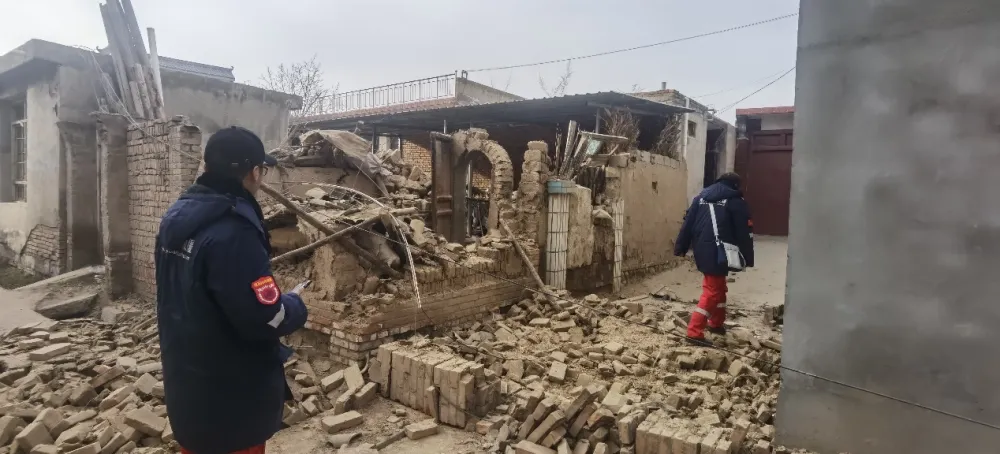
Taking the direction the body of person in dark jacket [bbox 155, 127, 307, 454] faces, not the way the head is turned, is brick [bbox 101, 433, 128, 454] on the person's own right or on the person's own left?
on the person's own left

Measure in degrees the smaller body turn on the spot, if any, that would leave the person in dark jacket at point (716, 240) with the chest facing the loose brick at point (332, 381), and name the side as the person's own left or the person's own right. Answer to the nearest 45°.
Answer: approximately 180°

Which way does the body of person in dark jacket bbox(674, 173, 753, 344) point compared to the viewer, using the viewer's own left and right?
facing away from the viewer and to the right of the viewer

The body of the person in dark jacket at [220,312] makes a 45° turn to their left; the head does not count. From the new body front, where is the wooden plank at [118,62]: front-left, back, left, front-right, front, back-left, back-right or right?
front

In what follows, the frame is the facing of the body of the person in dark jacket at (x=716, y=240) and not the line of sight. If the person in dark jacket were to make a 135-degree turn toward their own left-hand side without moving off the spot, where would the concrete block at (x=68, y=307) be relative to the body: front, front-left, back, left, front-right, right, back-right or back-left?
front

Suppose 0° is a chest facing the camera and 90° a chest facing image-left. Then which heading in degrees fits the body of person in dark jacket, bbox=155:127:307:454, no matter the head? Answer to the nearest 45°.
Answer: approximately 225°

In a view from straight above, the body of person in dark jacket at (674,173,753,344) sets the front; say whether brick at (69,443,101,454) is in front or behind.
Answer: behind

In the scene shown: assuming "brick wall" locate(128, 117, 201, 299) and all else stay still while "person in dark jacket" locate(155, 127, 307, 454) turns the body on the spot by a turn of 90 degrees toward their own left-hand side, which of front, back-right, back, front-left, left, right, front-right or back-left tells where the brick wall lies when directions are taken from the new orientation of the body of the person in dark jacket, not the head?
front-right

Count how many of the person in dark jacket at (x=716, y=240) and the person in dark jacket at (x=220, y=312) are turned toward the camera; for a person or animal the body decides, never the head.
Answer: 0

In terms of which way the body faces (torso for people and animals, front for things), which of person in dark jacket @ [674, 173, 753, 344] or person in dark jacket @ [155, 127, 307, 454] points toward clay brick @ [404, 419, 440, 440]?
person in dark jacket @ [155, 127, 307, 454]

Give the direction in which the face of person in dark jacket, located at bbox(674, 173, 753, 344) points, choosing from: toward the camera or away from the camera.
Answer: away from the camera

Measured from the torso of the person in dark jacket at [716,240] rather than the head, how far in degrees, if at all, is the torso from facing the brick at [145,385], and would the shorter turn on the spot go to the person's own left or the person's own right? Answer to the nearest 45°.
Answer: approximately 180°

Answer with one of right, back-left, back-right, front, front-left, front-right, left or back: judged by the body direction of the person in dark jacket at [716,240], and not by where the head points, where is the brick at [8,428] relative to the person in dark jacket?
back

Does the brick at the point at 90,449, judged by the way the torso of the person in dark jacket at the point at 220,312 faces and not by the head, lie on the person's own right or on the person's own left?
on the person's own left

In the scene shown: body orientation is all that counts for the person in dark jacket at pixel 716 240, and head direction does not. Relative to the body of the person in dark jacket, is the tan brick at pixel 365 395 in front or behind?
behind

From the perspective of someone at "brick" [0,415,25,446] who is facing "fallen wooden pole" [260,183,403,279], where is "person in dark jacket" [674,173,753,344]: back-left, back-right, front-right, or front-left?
front-right
